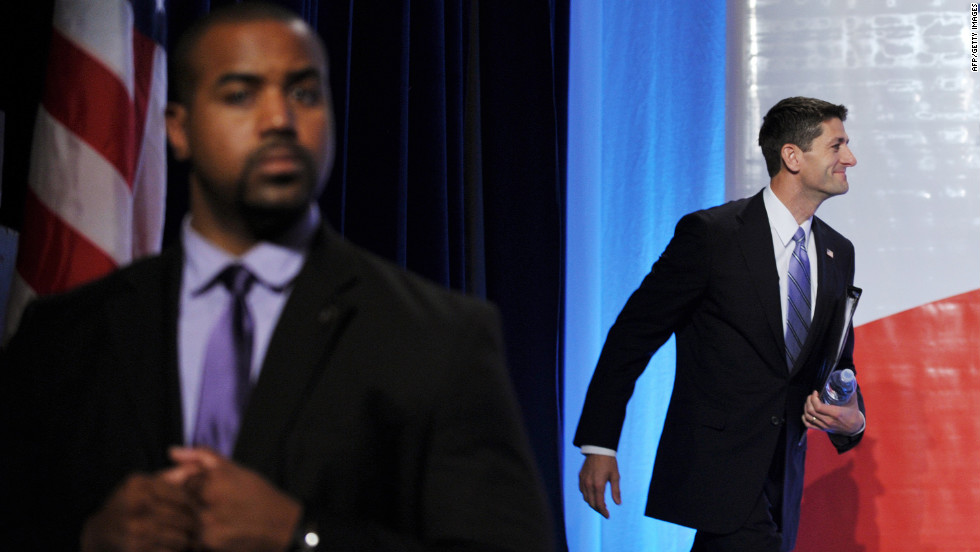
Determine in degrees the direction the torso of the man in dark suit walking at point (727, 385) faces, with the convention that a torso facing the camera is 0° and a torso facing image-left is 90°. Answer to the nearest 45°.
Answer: approximately 315°

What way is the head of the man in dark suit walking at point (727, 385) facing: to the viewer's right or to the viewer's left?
to the viewer's right

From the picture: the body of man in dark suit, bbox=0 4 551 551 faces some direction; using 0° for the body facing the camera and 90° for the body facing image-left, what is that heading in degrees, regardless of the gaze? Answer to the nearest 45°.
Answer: approximately 0°
